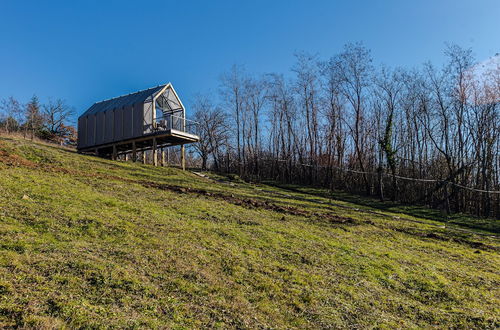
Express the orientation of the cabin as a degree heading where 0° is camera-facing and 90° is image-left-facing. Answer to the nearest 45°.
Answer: approximately 315°

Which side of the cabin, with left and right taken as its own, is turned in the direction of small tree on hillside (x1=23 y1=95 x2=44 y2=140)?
back
